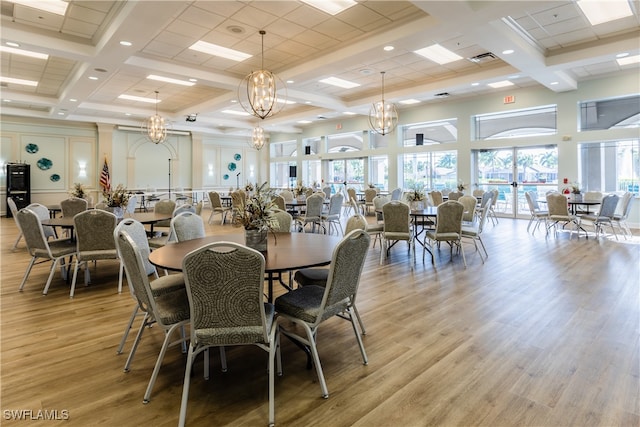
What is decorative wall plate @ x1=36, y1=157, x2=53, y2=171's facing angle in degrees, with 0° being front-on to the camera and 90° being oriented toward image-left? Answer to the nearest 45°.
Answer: approximately 0°

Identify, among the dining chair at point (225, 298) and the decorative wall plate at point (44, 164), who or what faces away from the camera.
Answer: the dining chair

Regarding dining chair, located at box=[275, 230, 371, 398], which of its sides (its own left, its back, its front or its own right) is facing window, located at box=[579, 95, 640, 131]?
right

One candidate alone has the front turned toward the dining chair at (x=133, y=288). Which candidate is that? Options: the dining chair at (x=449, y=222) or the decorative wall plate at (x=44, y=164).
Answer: the decorative wall plate

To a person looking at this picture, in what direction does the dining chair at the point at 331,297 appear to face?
facing away from the viewer and to the left of the viewer

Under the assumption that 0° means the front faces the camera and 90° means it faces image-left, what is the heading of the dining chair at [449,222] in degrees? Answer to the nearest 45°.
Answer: approximately 135°

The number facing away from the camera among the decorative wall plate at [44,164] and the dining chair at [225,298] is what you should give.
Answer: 1

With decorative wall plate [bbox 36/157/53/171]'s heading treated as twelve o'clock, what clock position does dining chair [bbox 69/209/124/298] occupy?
The dining chair is roughly at 12 o'clock from the decorative wall plate.

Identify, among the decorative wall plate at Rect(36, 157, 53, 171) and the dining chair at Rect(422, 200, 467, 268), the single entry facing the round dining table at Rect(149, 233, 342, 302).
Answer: the decorative wall plate
